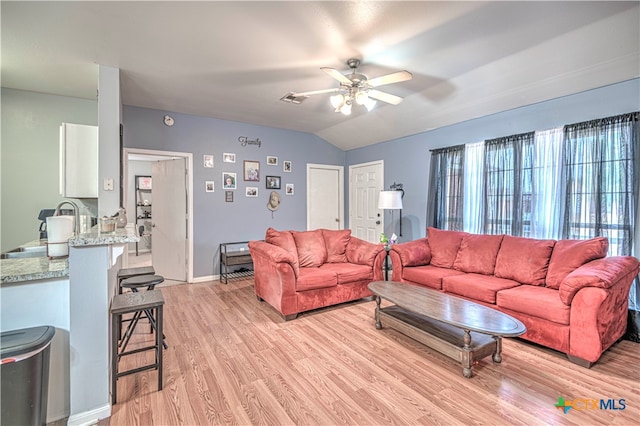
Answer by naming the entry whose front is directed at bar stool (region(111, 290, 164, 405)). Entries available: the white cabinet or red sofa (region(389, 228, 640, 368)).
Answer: the red sofa

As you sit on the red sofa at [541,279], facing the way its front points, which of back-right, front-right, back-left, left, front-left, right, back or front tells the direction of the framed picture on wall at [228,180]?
front-right

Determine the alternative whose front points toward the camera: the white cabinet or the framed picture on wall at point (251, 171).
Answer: the framed picture on wall

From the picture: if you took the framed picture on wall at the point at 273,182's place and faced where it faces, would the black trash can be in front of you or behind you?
in front

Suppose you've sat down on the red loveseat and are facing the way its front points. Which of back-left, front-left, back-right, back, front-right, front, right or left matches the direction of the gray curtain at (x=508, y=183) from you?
front-left

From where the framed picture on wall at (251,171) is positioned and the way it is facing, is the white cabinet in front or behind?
in front

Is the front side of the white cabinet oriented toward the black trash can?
no

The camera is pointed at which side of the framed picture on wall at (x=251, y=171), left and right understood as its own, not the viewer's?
front

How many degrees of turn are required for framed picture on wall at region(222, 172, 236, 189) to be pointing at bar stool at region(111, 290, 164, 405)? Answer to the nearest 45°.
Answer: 0° — it already faces it

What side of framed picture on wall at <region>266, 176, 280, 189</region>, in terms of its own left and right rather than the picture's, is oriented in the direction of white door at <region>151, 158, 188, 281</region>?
right

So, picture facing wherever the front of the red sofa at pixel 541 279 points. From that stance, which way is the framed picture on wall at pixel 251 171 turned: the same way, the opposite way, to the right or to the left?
to the left

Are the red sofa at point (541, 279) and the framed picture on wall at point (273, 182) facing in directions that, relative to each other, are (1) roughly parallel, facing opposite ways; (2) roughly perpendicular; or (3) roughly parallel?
roughly perpendicular

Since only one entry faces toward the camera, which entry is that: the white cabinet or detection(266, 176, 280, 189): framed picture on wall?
the framed picture on wall

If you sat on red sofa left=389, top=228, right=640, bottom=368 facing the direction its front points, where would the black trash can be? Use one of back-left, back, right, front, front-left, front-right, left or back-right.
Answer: front

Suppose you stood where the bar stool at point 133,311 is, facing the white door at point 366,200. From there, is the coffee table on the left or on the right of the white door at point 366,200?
right

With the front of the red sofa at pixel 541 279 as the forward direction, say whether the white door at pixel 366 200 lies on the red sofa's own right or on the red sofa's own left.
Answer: on the red sofa's own right

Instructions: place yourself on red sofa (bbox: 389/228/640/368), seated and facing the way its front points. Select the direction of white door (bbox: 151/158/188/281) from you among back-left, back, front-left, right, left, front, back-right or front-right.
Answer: front-right

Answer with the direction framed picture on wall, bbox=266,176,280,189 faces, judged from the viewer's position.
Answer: facing the viewer

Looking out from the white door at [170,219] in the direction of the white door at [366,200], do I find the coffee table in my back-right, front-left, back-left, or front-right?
front-right
